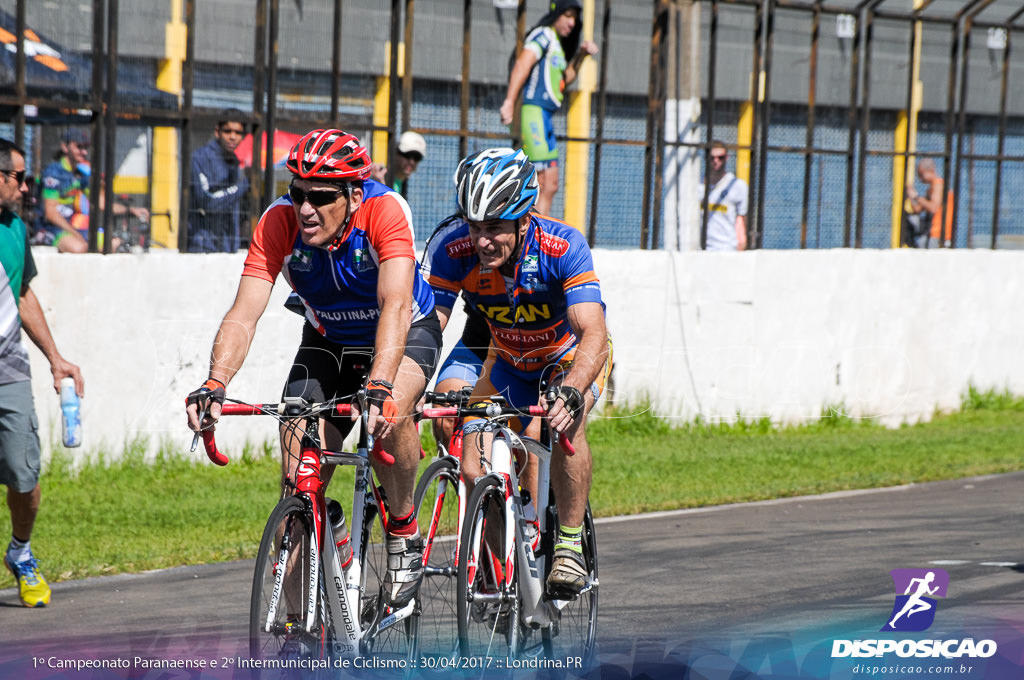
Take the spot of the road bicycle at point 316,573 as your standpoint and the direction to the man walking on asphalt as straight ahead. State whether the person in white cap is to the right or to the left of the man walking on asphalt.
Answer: right

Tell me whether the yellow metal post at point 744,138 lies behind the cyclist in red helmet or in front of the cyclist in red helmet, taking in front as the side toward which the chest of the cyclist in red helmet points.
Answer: behind

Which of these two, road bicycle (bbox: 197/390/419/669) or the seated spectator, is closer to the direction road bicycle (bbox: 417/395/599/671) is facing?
the road bicycle

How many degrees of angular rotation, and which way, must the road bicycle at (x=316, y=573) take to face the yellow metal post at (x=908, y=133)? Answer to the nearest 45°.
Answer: approximately 180°

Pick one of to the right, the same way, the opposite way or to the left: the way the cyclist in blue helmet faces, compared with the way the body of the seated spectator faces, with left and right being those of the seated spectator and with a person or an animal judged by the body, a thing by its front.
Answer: to the right

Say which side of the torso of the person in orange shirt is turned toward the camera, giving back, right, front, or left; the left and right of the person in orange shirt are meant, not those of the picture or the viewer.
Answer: left

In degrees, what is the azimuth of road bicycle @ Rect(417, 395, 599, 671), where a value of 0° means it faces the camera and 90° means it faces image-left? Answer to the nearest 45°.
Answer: approximately 45°

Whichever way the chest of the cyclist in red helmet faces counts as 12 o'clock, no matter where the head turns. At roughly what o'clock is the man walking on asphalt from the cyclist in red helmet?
The man walking on asphalt is roughly at 3 o'clock from the cyclist in red helmet.

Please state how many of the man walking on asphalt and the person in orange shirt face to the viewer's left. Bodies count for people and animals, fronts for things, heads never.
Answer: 1

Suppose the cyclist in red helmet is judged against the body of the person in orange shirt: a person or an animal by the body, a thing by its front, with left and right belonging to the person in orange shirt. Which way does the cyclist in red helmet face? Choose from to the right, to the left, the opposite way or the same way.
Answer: to the left
